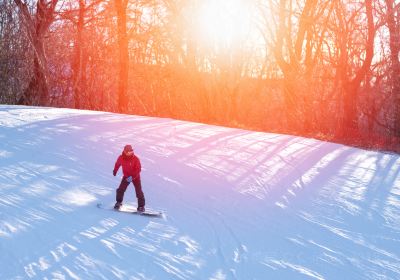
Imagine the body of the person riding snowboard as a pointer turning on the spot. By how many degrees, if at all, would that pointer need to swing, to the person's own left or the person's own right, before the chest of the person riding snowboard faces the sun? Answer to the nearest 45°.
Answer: approximately 180°

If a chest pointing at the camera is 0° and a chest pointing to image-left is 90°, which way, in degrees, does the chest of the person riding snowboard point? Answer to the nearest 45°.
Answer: approximately 0°
